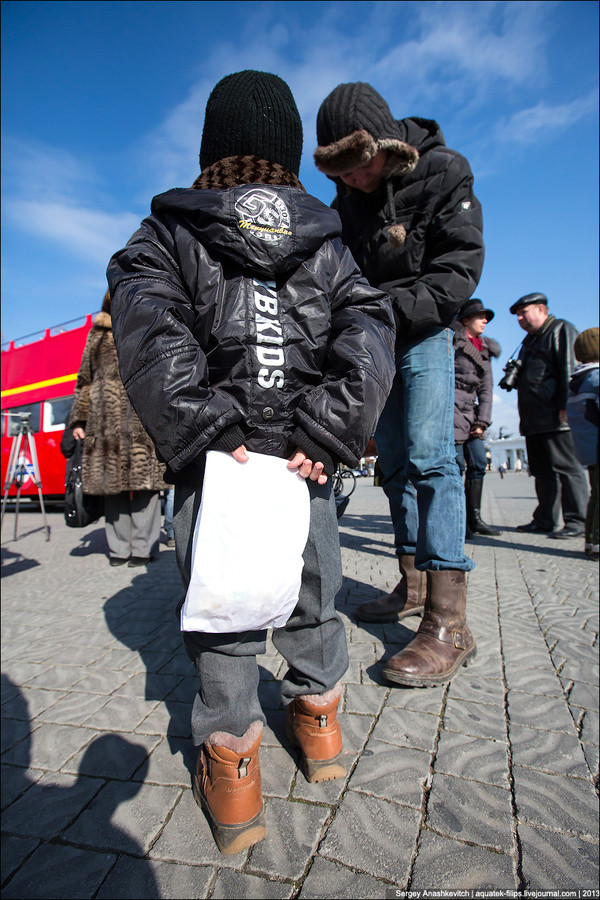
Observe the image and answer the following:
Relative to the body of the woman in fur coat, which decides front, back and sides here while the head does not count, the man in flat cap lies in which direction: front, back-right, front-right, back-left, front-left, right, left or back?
right

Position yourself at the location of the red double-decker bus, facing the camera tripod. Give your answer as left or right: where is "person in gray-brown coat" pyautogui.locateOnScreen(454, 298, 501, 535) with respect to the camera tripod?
left

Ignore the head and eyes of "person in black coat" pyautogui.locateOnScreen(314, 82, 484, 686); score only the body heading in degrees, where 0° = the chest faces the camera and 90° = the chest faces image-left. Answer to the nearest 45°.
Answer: approximately 45°

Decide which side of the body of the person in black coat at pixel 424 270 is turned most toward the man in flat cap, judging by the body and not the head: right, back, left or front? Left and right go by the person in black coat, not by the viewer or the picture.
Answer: back

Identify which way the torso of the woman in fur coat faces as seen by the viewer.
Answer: away from the camera

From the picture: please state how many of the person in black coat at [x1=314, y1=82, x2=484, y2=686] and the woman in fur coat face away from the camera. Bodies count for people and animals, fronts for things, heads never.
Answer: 1

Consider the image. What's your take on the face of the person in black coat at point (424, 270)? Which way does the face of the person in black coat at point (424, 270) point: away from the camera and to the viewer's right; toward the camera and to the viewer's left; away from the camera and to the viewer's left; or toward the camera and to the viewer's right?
toward the camera and to the viewer's left

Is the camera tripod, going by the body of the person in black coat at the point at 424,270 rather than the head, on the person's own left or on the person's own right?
on the person's own right

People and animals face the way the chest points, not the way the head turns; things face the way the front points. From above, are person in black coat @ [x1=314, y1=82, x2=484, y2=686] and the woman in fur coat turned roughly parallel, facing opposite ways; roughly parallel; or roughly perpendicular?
roughly perpendicular

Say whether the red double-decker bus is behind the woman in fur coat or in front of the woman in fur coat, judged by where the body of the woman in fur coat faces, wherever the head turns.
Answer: in front

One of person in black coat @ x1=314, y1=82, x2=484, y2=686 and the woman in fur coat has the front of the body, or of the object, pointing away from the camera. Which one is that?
the woman in fur coat

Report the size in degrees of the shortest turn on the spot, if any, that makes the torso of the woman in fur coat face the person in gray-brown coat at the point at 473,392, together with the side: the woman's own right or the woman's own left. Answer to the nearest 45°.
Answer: approximately 90° to the woman's own right

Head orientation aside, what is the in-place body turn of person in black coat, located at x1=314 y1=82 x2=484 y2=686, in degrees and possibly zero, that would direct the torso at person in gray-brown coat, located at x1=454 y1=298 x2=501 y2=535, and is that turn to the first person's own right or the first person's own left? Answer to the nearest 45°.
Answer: approximately 135° to the first person's own right
